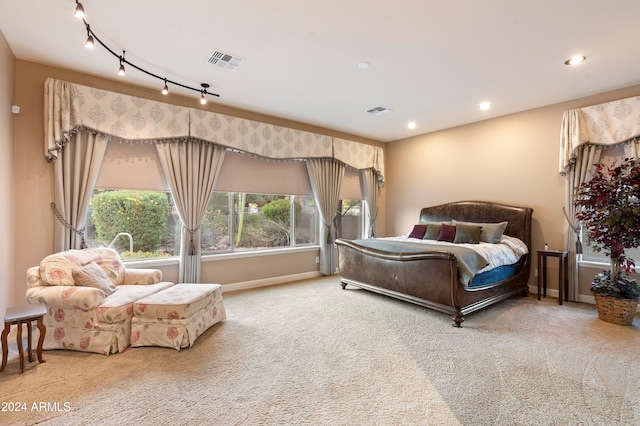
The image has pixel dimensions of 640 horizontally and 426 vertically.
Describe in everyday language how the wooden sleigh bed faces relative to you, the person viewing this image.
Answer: facing the viewer and to the left of the viewer

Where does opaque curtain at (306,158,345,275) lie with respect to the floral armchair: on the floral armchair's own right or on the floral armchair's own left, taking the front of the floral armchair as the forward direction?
on the floral armchair's own left

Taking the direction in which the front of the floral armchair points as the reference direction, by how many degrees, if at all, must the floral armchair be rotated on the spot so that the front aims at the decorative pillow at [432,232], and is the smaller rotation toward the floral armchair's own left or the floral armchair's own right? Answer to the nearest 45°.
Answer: approximately 45° to the floral armchair's own left

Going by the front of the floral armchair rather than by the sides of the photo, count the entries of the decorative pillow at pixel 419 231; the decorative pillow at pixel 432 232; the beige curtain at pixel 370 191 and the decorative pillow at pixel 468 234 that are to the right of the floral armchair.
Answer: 0

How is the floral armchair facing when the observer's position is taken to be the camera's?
facing the viewer and to the right of the viewer

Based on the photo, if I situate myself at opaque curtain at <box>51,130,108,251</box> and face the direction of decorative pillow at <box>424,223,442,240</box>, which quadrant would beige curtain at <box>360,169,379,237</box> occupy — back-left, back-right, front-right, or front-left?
front-left

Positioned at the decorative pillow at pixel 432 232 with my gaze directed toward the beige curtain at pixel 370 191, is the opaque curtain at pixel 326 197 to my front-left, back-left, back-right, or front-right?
front-left

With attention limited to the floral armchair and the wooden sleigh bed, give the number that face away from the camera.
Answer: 0

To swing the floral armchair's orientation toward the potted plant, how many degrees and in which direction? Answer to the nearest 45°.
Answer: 0° — it already faces it

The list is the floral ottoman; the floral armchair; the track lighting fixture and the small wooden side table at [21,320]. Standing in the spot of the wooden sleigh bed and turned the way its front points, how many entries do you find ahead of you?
4

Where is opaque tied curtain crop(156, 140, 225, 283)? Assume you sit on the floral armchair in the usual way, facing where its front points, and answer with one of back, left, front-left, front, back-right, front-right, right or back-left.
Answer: left

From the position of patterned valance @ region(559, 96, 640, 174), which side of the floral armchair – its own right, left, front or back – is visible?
front

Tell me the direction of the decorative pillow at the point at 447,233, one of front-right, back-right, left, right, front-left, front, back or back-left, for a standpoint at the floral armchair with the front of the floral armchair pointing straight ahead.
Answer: front-left

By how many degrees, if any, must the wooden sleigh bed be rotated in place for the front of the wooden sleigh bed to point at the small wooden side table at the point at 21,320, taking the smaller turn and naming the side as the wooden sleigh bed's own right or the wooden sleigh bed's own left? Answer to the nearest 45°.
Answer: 0° — it already faces it

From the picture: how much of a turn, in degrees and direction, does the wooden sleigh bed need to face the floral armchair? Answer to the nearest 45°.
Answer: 0° — it already faces it

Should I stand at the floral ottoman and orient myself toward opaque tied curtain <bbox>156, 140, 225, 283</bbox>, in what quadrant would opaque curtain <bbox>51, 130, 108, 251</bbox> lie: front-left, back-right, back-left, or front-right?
front-left
